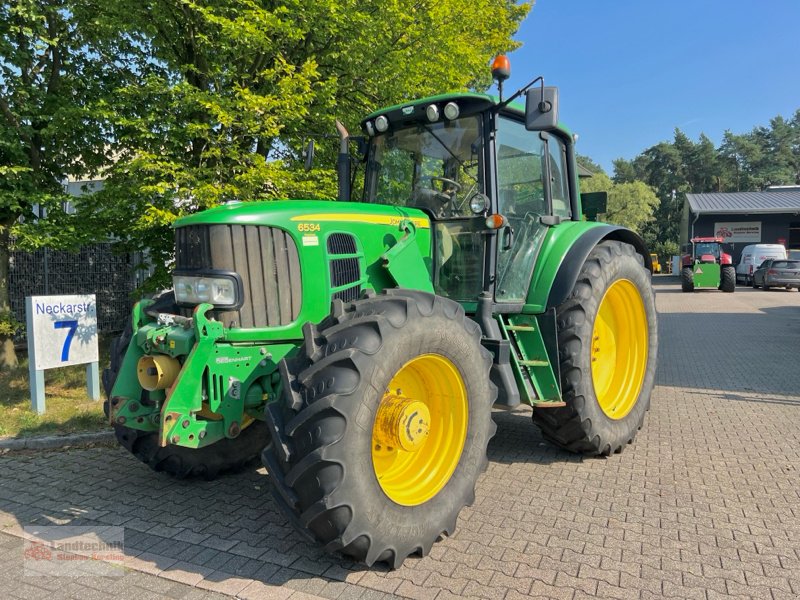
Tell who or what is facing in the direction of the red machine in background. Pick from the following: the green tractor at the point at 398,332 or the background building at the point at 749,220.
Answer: the background building

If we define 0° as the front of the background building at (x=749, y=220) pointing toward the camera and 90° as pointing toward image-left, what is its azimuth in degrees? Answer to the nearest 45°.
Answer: approximately 0°

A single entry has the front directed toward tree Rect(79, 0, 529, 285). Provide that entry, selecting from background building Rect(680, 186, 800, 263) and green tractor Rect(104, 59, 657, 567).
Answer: the background building

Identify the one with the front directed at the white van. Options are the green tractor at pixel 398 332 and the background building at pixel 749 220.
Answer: the background building

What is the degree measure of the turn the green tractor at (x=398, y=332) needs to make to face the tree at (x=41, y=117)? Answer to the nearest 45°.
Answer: approximately 90° to its right

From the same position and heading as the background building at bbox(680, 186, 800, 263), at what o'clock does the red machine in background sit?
The red machine in background is roughly at 12 o'clock from the background building.
